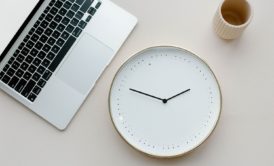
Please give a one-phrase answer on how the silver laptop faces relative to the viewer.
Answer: facing the viewer and to the right of the viewer
